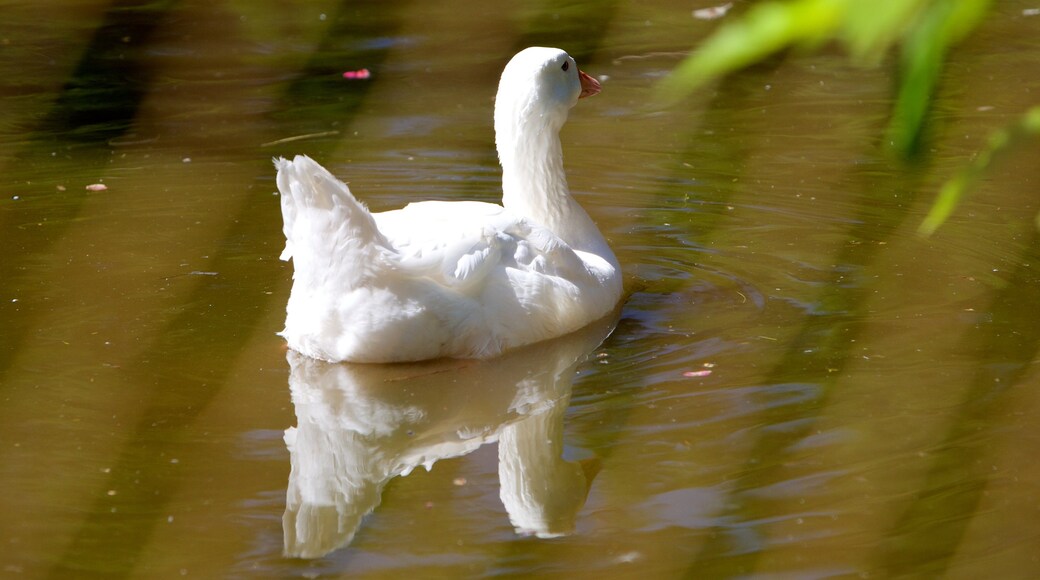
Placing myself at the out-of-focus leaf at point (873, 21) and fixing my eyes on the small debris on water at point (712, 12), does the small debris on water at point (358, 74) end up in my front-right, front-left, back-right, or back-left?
front-left

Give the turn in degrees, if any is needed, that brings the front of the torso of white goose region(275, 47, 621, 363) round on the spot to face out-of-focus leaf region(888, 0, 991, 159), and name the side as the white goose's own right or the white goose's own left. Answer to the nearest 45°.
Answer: approximately 135° to the white goose's own right

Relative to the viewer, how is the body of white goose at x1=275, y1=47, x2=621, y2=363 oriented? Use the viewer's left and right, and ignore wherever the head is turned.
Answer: facing away from the viewer and to the right of the viewer

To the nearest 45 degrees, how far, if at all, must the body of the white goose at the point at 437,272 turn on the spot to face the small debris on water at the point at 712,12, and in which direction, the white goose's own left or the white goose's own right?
approximately 45° to the white goose's own left

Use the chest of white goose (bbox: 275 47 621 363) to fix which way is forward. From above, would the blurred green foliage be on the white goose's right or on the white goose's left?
on the white goose's right

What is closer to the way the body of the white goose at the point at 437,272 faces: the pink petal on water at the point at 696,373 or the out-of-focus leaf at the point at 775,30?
the pink petal on water

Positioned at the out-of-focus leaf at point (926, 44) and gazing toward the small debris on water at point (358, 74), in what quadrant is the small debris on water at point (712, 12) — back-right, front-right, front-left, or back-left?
front-right

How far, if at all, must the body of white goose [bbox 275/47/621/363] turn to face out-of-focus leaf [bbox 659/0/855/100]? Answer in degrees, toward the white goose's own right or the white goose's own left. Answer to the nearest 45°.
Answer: approximately 135° to the white goose's own right

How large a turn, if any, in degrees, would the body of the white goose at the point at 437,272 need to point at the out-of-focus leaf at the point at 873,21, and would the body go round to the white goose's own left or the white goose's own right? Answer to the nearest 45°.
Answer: approximately 135° to the white goose's own right
